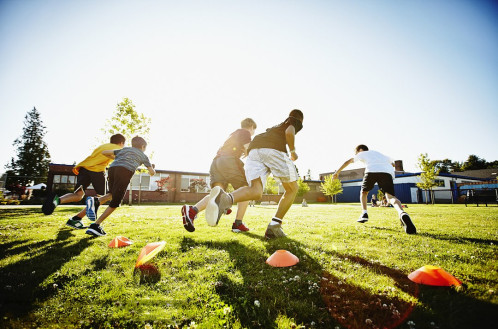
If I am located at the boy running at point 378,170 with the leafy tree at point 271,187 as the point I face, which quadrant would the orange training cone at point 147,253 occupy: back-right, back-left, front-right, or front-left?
back-left

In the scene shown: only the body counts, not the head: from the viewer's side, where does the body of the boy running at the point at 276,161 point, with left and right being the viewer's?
facing away from the viewer and to the right of the viewer

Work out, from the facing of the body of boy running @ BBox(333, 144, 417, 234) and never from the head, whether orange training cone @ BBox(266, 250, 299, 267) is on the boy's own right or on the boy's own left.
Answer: on the boy's own left

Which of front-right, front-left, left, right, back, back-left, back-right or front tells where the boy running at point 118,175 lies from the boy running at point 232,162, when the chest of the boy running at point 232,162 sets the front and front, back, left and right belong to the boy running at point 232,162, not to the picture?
back-left

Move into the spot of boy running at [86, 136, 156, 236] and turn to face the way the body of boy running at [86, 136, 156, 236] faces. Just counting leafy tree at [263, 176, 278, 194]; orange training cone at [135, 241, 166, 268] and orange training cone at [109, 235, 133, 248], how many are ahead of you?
1

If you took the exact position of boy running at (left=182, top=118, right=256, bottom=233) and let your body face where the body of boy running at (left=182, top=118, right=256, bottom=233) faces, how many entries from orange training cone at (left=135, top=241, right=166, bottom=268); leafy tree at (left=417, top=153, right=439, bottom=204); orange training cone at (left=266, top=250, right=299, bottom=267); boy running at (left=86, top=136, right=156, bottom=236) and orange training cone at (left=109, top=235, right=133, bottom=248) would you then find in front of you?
1

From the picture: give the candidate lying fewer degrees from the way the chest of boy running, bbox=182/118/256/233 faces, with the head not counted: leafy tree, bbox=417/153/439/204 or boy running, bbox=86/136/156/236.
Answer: the leafy tree

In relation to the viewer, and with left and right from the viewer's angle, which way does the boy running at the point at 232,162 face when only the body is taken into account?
facing away from the viewer and to the right of the viewer

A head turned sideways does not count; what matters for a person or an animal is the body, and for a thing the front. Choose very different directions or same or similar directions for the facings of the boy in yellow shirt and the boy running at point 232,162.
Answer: same or similar directions

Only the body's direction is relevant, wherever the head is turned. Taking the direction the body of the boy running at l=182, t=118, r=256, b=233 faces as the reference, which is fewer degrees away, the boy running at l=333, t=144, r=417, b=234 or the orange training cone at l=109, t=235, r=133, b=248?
the boy running
